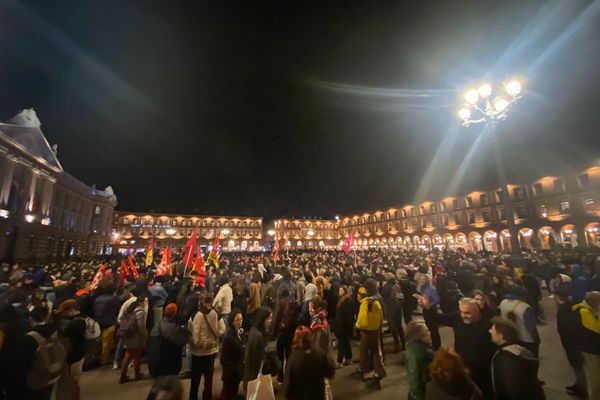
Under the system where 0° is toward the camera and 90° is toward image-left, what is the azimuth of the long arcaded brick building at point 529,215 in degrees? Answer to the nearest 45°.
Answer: approximately 45°

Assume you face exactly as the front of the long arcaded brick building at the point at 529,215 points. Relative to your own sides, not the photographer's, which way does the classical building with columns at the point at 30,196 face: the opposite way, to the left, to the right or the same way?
the opposite way

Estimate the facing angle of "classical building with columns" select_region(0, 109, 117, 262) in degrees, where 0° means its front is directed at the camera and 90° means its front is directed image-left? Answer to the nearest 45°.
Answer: approximately 315°

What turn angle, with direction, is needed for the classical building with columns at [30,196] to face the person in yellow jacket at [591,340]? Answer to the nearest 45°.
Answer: approximately 45° to its right

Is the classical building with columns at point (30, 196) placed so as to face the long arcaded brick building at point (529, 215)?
yes

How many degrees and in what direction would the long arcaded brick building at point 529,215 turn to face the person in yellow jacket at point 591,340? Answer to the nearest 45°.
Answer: approximately 45° to its left

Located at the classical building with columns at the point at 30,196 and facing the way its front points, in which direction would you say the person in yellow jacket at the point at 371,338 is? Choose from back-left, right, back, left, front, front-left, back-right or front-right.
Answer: front-right

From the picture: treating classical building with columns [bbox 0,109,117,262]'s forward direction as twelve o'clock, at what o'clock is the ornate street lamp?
The ornate street lamp is roughly at 1 o'clock from the classical building with columns.

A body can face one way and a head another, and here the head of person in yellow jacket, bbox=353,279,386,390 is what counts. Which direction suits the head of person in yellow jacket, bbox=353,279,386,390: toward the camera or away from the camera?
away from the camera

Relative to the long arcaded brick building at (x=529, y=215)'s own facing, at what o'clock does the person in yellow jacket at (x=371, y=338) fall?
The person in yellow jacket is roughly at 11 o'clock from the long arcaded brick building.

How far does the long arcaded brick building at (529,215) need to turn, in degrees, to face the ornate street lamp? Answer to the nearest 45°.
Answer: approximately 45° to its left
